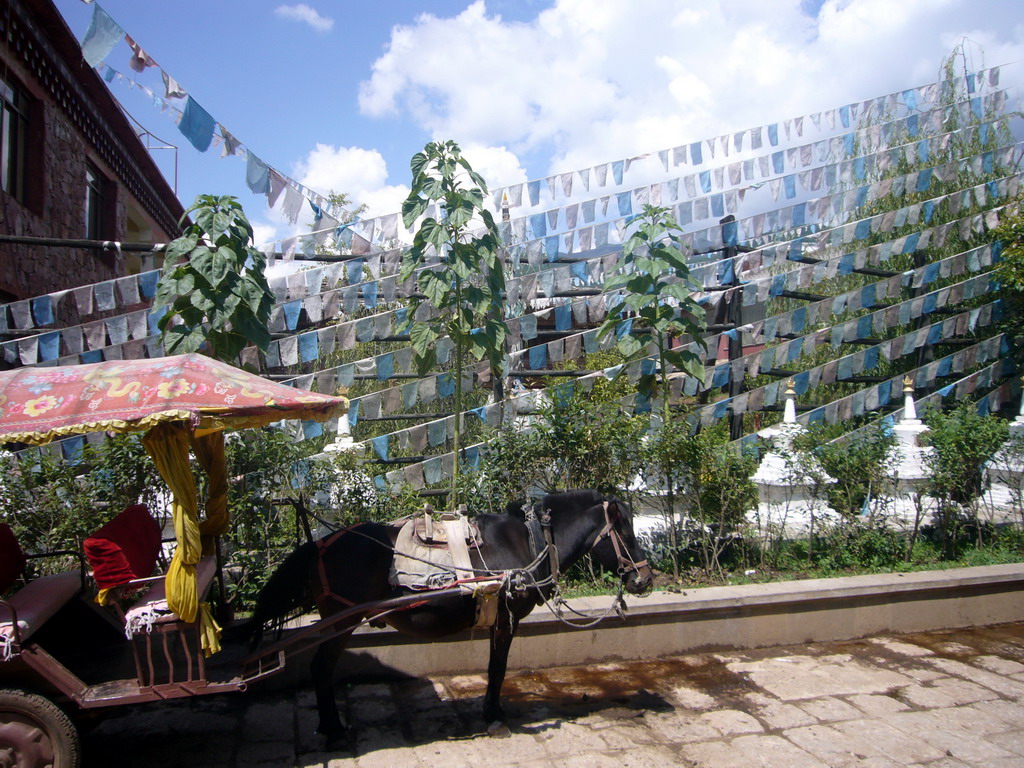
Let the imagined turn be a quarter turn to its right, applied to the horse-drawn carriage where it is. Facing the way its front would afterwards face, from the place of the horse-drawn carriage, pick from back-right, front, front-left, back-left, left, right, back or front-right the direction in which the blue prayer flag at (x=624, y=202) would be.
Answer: back-left

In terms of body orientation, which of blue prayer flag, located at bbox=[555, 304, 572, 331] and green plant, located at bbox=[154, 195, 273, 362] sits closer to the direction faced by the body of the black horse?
the blue prayer flag

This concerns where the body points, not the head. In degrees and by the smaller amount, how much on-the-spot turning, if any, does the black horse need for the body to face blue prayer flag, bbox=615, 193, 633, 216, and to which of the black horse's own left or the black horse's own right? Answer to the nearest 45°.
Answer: approximately 45° to the black horse's own left

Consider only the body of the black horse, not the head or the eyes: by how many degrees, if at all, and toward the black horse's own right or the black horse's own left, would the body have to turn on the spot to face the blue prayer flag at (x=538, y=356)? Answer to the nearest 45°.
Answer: approximately 90° to the black horse's own left

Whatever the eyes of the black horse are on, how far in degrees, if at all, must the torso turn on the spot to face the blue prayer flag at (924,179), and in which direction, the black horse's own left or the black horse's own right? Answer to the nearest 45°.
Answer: approximately 45° to the black horse's own left

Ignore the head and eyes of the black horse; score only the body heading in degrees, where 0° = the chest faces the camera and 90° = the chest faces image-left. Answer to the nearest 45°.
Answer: approximately 270°

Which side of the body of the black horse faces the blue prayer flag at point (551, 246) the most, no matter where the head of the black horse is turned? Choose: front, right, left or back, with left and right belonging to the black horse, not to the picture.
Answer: left

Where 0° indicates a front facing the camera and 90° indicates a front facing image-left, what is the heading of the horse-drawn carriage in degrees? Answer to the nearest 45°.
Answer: approximately 270°

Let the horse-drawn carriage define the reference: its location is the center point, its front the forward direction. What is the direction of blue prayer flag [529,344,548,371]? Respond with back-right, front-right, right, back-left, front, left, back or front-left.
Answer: front-left

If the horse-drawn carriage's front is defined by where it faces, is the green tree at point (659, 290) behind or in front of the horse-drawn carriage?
in front

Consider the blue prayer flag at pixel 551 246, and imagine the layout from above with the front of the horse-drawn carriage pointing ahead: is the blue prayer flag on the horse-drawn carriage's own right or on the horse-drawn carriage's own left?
on the horse-drawn carriage's own left

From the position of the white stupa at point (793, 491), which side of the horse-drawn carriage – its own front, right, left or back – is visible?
front

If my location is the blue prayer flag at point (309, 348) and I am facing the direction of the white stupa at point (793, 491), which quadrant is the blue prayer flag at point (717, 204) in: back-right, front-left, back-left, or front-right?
front-left
